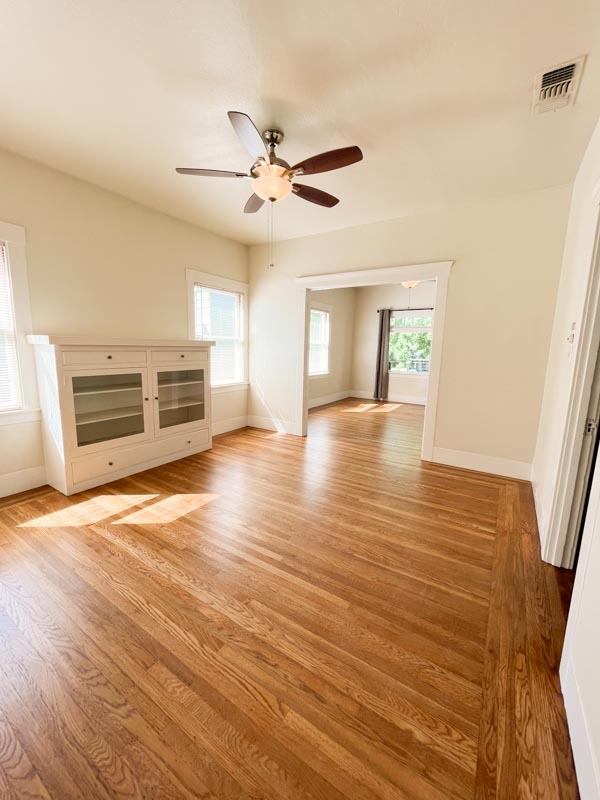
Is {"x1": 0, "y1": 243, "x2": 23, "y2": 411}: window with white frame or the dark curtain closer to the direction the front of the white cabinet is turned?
the dark curtain

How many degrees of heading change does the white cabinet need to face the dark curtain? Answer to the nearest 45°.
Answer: approximately 90° to its left

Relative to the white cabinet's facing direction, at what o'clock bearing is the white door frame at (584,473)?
The white door frame is roughly at 12 o'clock from the white cabinet.

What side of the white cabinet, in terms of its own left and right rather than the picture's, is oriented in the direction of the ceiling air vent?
front

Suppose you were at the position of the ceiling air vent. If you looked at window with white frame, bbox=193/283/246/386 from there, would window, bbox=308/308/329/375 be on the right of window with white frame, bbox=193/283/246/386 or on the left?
right

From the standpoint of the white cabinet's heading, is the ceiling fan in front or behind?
in front

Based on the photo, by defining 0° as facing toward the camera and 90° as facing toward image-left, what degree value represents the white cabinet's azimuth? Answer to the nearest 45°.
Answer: approximately 315°

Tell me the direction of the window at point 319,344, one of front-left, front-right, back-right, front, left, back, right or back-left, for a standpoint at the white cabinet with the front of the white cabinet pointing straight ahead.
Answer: left

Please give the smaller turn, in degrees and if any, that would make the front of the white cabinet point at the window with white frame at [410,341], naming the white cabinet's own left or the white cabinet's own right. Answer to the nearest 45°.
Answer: approximately 45° to the white cabinet's own left

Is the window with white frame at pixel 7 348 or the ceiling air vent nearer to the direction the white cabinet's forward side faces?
the ceiling air vent

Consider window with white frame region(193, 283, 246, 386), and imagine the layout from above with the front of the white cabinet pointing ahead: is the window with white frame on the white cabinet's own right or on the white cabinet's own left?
on the white cabinet's own left

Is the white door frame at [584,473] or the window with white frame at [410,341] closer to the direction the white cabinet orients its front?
the white door frame

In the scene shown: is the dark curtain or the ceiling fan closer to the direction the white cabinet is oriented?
the ceiling fan
